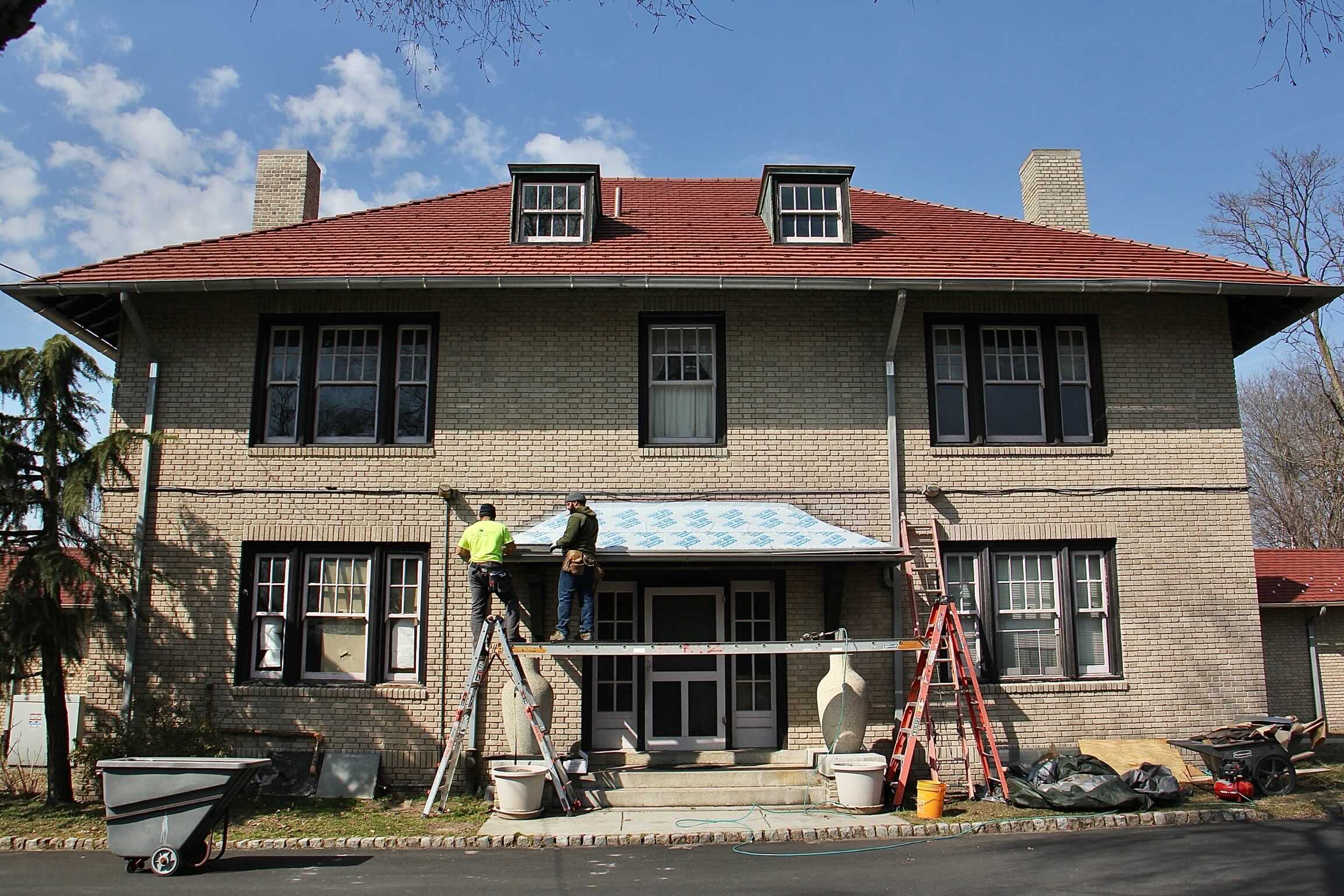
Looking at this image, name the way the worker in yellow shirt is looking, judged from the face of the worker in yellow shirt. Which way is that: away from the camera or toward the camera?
away from the camera

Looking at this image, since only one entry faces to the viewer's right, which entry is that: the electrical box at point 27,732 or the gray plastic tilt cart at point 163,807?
the gray plastic tilt cart

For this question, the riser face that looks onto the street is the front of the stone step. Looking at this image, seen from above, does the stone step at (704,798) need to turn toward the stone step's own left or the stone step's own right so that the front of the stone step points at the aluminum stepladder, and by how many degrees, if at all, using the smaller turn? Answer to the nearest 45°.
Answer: approximately 90° to the stone step's own right

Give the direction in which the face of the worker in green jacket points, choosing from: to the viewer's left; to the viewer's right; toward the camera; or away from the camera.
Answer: to the viewer's left

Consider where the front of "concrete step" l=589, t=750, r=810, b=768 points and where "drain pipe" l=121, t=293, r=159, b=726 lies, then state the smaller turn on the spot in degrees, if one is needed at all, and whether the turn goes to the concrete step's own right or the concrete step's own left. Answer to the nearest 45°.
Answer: approximately 90° to the concrete step's own right

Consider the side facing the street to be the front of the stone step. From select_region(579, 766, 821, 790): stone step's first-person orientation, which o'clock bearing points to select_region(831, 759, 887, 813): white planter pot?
The white planter pot is roughly at 10 o'clock from the stone step.

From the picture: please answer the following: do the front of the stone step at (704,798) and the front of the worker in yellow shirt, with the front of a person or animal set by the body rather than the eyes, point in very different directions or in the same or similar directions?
very different directions

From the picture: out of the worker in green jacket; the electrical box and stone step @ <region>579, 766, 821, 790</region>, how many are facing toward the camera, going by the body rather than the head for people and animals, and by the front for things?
2

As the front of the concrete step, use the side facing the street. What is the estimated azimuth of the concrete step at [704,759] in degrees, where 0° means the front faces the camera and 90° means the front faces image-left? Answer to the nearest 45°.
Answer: approximately 0°

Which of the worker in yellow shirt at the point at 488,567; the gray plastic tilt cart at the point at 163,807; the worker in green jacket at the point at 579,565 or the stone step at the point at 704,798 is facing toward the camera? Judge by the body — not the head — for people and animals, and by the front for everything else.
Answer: the stone step

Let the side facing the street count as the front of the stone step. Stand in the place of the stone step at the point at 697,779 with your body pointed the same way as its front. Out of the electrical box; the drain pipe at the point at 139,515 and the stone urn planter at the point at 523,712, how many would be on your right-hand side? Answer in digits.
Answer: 3
